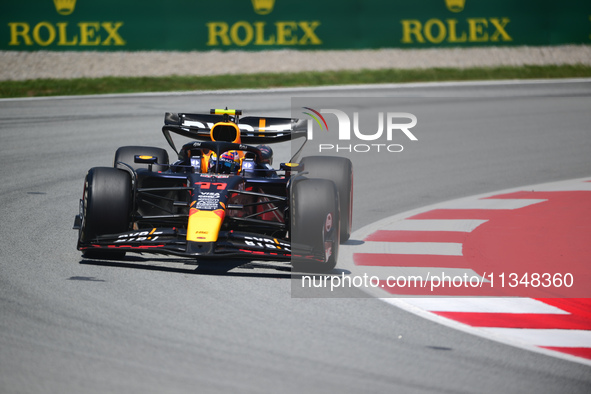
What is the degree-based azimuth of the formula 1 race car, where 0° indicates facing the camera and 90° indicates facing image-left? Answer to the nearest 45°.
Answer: approximately 0°

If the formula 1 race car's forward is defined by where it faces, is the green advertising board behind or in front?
behind

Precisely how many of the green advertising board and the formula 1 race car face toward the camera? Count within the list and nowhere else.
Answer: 2

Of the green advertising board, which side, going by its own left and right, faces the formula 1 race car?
front
